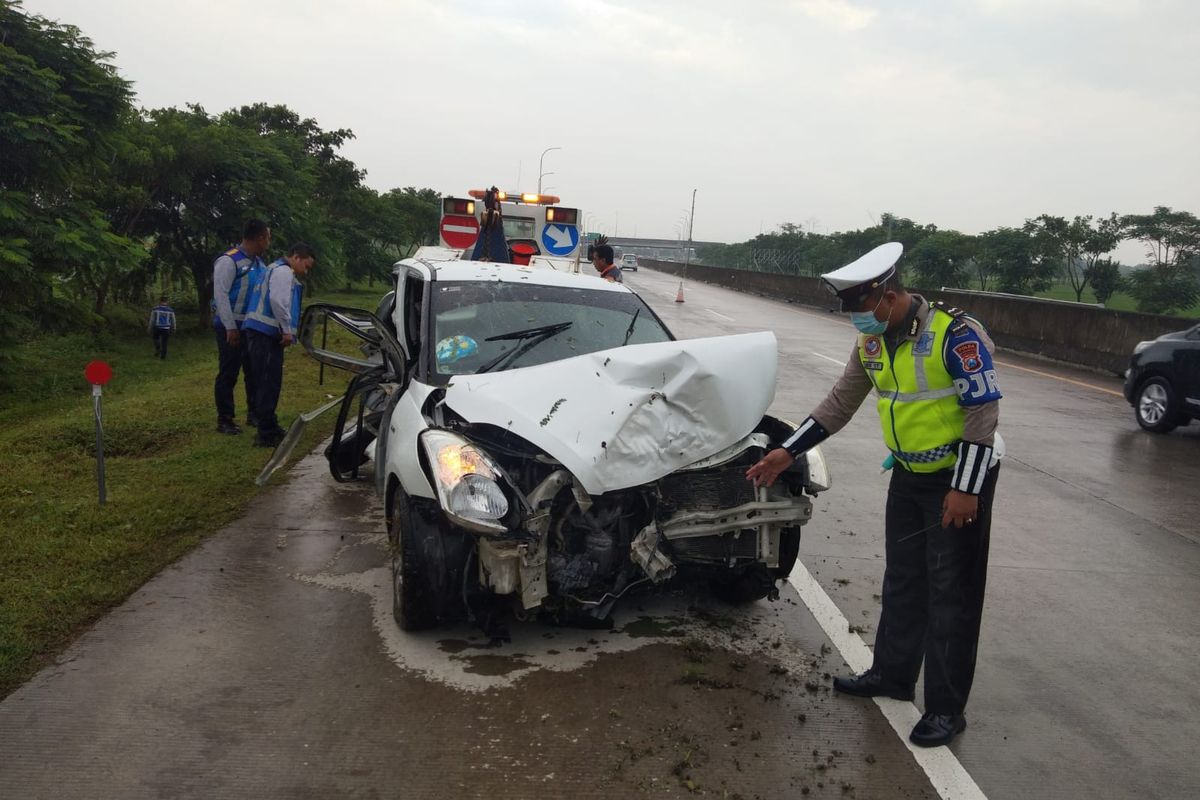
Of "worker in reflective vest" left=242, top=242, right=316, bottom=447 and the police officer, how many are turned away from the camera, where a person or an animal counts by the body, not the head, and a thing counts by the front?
0

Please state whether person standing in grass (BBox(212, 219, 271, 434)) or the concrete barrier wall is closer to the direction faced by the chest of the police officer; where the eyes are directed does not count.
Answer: the person standing in grass

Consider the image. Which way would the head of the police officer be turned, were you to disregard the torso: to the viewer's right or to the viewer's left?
to the viewer's left

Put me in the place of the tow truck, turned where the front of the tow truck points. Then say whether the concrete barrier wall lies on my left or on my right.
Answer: on my right

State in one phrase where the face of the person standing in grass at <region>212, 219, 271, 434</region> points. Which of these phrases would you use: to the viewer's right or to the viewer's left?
to the viewer's right

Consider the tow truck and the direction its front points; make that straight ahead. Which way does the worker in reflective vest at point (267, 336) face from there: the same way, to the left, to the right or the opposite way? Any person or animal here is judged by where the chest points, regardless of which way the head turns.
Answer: to the right

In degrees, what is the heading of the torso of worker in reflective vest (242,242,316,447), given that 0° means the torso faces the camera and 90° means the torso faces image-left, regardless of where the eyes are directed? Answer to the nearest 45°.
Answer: approximately 270°

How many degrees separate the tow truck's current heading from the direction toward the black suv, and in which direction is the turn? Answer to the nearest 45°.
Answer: approximately 135° to its right

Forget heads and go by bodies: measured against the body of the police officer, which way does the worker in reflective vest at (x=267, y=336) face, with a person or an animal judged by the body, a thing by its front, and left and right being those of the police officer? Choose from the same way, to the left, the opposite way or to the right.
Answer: the opposite way

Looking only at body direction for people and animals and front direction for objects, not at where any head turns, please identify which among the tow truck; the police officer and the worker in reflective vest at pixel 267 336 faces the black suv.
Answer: the worker in reflective vest

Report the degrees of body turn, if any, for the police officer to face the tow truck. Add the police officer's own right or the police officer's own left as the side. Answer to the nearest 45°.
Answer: approximately 90° to the police officer's own right

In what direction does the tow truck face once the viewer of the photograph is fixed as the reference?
facing away from the viewer

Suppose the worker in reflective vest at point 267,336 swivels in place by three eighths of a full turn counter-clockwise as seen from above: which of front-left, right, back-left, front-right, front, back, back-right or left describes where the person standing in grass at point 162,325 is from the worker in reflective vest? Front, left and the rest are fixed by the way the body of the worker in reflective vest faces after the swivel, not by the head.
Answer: front-right

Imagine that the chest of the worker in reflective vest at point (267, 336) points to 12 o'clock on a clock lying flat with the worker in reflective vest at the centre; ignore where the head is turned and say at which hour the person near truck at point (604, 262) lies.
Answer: The person near truck is roughly at 11 o'clock from the worker in reflective vest.

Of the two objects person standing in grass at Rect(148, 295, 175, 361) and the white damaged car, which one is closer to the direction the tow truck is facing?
the person standing in grass
